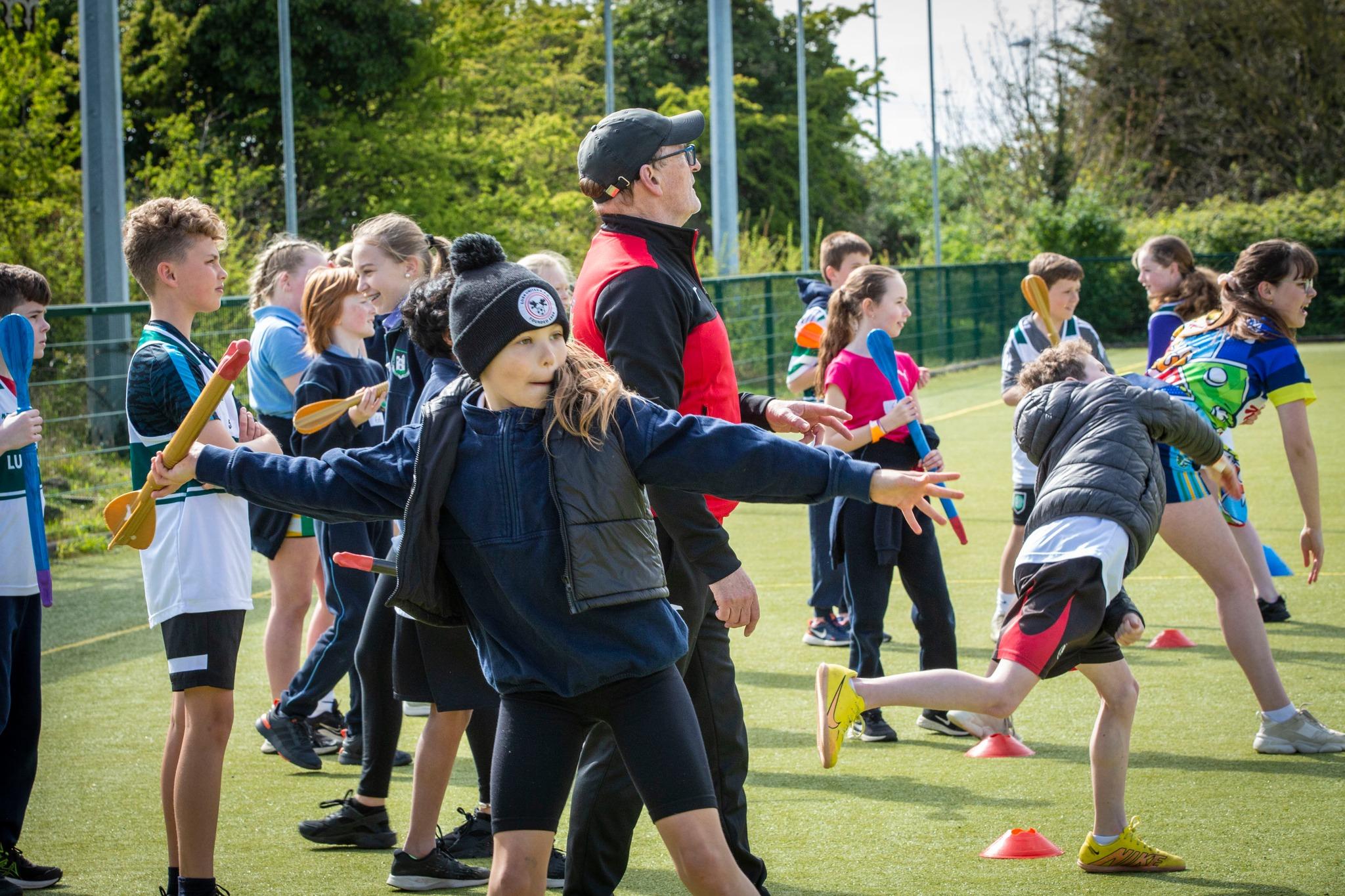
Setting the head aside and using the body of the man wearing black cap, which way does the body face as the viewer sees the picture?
to the viewer's right

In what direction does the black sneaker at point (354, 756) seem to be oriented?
to the viewer's right

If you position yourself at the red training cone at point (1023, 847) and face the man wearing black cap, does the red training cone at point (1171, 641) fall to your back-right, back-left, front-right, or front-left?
back-right

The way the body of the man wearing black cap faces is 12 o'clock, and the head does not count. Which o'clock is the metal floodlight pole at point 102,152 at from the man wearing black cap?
The metal floodlight pole is roughly at 8 o'clock from the man wearing black cap.

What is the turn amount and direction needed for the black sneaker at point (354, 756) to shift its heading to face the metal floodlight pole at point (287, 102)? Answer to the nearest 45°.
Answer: approximately 90° to its left

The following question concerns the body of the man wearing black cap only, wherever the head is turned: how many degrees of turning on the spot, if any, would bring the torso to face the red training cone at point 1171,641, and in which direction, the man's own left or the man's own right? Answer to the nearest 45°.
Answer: approximately 45° to the man's own left

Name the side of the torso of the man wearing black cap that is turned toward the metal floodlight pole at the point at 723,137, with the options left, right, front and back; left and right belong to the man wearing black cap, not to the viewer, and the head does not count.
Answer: left

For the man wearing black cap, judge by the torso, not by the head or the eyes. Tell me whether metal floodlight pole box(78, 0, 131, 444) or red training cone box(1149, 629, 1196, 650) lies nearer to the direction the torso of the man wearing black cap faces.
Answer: the red training cone
